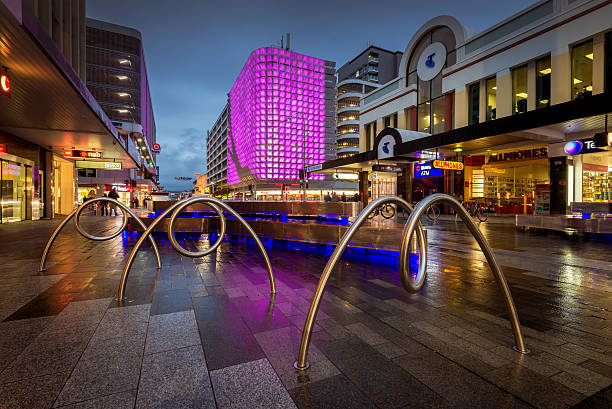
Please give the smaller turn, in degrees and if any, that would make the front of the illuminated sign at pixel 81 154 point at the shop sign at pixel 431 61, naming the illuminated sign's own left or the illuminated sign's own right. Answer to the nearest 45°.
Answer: approximately 45° to the illuminated sign's own left

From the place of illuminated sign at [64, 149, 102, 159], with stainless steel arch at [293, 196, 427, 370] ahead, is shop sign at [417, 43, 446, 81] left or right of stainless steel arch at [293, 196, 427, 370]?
left

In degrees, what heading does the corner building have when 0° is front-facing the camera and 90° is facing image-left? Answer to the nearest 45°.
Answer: approximately 45°

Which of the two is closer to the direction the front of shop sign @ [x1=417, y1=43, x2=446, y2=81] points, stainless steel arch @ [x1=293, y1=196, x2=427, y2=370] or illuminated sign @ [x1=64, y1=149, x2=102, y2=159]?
the illuminated sign

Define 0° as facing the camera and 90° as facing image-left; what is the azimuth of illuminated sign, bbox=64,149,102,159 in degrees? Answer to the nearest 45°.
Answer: approximately 0°

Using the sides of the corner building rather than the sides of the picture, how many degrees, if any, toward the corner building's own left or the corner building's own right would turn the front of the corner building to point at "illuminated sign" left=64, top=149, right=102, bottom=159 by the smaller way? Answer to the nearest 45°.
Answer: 0° — it already faces it

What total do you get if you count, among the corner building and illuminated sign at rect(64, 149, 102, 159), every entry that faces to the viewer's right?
0

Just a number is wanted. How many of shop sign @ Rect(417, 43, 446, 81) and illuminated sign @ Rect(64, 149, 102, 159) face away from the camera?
0

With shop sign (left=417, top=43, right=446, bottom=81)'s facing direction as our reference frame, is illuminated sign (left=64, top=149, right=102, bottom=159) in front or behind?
in front

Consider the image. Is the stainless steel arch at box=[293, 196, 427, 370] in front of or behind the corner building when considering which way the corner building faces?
in front
